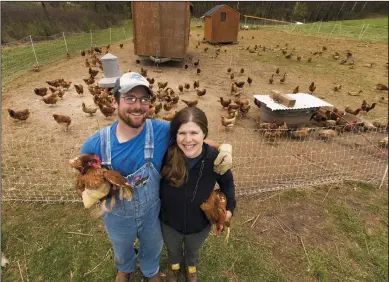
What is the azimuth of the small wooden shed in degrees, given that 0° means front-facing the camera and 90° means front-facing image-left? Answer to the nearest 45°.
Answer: approximately 0°

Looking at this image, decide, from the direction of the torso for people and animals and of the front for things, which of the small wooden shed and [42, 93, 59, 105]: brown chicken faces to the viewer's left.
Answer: the brown chicken

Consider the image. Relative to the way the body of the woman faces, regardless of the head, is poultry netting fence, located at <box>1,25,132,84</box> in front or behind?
behind

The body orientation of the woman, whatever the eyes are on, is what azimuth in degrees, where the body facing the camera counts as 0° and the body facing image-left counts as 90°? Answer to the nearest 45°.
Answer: approximately 0°

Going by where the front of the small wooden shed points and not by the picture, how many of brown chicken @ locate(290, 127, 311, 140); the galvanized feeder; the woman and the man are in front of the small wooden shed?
4

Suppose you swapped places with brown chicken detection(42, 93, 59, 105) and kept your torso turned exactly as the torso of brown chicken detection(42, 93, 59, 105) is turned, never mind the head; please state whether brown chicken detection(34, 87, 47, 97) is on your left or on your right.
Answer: on your right

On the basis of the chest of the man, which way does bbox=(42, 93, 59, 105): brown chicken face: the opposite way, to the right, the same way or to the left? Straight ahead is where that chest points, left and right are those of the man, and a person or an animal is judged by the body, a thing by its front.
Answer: to the right

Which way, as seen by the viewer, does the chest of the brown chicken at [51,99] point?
to the viewer's left
